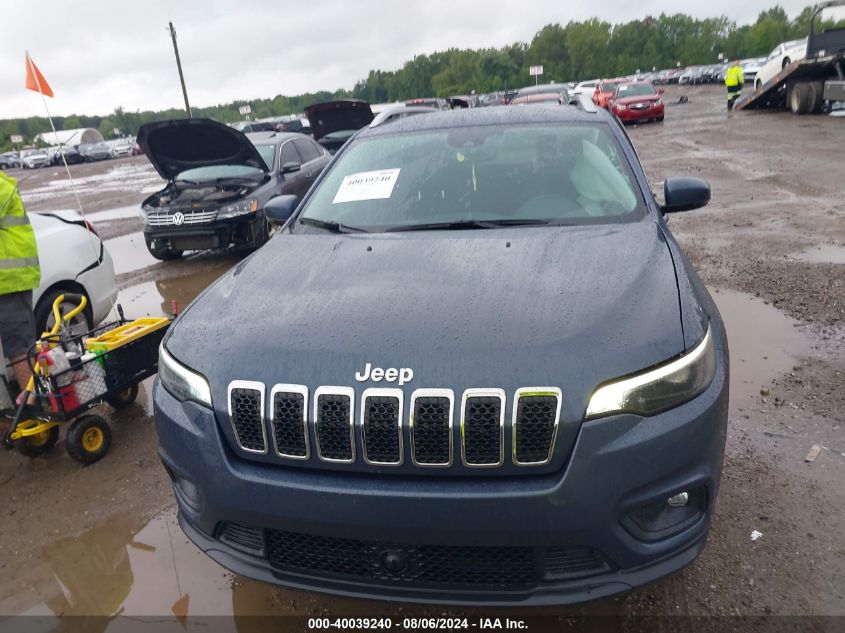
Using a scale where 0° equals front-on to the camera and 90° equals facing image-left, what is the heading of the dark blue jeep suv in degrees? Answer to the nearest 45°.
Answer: approximately 0°

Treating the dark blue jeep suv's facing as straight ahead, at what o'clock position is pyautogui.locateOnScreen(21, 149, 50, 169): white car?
The white car is roughly at 5 o'clock from the dark blue jeep suv.

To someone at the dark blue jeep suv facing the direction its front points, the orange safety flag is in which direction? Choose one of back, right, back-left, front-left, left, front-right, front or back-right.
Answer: back-right
